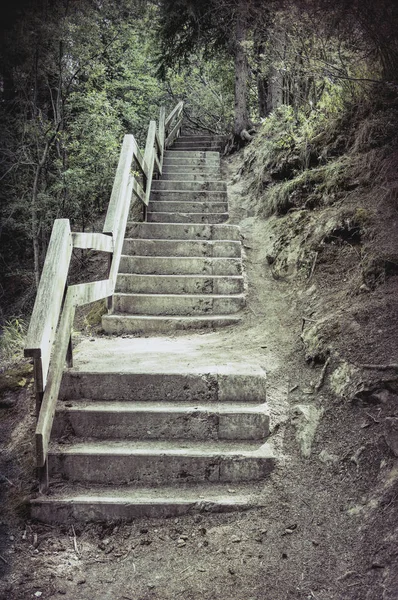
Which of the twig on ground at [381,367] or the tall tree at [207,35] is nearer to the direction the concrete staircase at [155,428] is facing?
the twig on ground

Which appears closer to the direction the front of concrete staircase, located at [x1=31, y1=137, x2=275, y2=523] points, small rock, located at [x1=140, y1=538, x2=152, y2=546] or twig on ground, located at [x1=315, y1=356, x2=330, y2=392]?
the small rock

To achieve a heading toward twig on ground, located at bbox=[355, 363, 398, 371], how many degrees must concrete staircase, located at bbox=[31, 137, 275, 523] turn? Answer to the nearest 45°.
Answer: approximately 90° to its left

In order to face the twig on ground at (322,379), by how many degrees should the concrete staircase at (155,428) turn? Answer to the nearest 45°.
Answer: approximately 90° to its left

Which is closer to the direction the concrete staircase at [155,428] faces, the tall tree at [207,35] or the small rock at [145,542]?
the small rock

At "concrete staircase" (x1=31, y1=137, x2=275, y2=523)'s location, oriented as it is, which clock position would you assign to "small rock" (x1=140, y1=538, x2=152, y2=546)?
The small rock is roughly at 12 o'clock from the concrete staircase.

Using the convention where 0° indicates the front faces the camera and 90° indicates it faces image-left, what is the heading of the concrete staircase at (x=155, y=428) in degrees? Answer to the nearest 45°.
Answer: approximately 0°

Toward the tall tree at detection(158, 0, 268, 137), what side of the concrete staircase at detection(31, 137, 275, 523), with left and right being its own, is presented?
back
